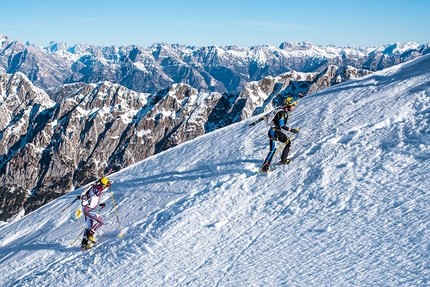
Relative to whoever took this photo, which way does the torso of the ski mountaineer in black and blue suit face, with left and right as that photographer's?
facing to the right of the viewer
